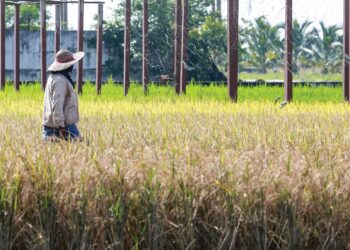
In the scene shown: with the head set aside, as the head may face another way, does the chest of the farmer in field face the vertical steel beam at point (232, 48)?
no

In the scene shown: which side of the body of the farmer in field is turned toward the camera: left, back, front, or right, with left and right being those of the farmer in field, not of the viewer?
right

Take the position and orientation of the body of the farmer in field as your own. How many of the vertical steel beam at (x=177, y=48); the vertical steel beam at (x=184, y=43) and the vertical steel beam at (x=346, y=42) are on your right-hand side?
0

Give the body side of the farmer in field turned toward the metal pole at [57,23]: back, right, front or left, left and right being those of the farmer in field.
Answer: left

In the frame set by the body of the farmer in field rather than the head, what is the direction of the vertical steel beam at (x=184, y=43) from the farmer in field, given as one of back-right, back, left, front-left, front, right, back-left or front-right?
left

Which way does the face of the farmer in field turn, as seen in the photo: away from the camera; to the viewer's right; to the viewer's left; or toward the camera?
to the viewer's right

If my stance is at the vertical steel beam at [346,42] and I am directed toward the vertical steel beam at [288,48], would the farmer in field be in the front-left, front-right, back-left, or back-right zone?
front-left

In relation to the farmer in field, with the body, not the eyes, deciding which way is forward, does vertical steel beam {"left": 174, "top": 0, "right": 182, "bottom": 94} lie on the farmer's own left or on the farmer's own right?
on the farmer's own left

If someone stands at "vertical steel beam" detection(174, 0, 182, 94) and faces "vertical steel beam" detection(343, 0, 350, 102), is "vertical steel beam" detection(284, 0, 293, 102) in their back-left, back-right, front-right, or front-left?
front-right
